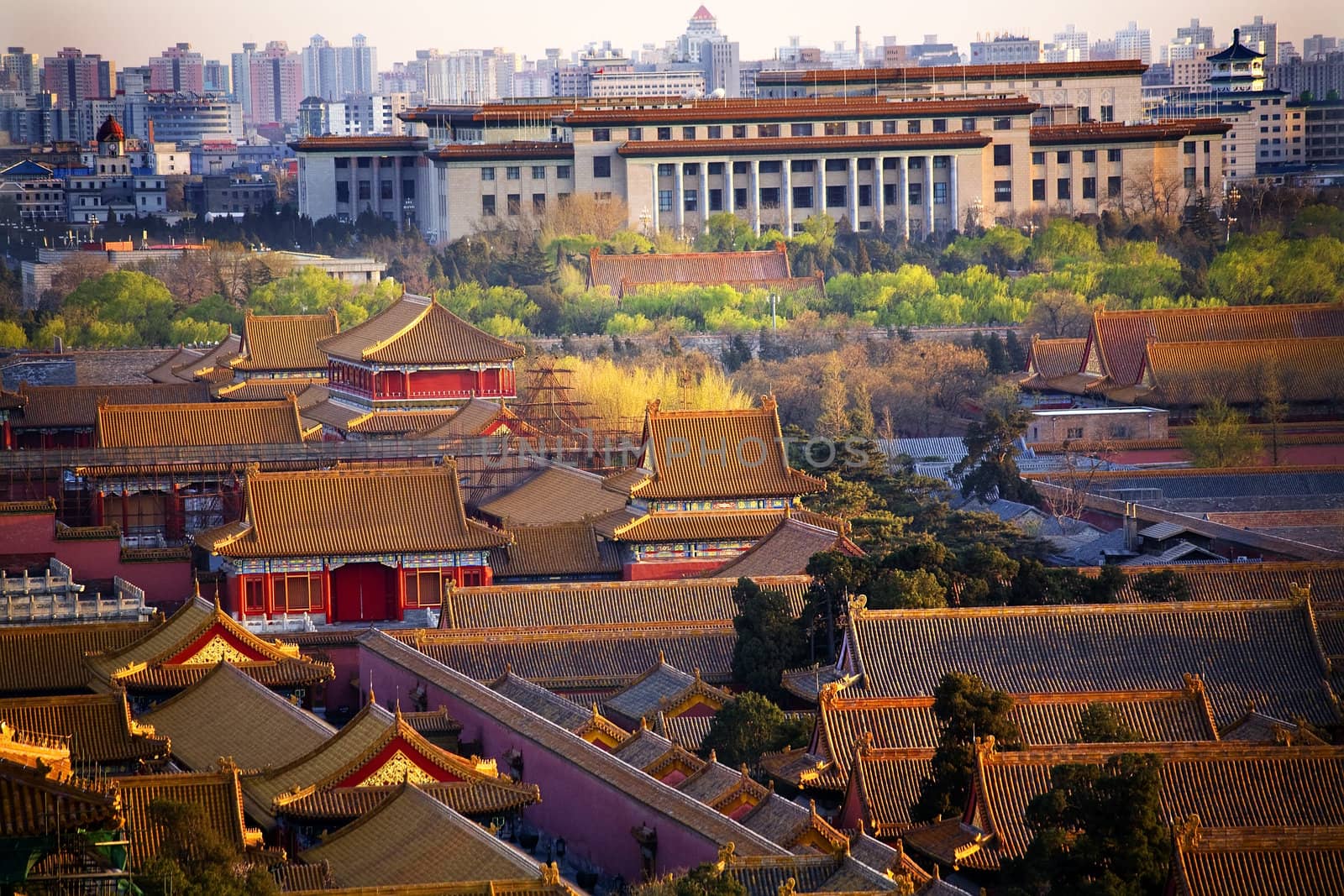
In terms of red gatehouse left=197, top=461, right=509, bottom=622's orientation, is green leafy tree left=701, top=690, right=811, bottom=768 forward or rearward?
forward

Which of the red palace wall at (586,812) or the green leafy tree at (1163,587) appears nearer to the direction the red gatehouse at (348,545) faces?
the red palace wall

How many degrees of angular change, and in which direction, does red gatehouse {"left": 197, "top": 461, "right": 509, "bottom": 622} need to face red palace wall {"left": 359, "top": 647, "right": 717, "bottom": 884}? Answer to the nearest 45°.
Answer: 0° — it already faces it

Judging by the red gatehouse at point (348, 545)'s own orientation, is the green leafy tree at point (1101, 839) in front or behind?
in front

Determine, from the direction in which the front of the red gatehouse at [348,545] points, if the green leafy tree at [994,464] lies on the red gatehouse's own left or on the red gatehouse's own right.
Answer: on the red gatehouse's own left

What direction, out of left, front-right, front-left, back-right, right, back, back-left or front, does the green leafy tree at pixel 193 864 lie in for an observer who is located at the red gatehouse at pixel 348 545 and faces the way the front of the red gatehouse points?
front

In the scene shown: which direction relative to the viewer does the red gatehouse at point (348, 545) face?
toward the camera
